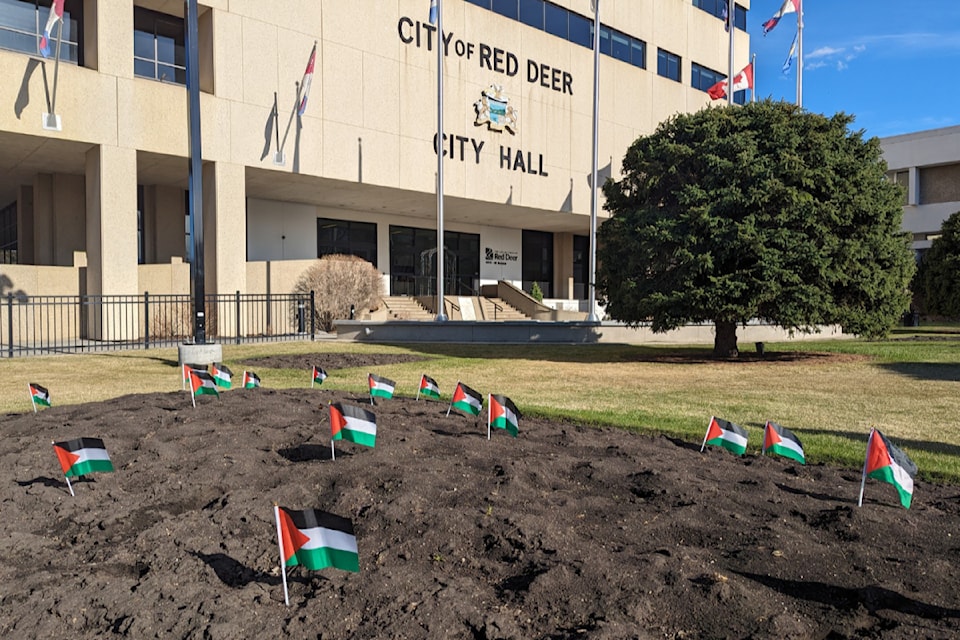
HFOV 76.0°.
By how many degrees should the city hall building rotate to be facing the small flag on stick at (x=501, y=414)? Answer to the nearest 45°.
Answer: approximately 45° to its right

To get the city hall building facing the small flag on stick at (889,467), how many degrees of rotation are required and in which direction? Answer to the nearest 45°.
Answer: approximately 45° to its right

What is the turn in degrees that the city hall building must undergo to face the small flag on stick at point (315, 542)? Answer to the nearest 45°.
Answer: approximately 45° to its right

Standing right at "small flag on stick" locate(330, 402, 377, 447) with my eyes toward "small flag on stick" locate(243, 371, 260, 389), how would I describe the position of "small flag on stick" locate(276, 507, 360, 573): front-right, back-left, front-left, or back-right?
back-left

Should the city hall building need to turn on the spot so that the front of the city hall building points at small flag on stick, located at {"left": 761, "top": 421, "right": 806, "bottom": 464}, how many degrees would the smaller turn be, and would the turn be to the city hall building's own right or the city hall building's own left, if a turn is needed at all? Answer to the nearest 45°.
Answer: approximately 45° to the city hall building's own right

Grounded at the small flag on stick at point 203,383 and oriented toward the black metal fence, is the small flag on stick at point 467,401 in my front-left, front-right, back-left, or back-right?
back-right

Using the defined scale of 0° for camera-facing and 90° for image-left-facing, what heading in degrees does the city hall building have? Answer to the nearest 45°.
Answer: approximately 315°

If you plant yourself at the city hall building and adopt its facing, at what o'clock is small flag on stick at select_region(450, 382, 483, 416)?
The small flag on stick is roughly at 1 o'clock from the city hall building.

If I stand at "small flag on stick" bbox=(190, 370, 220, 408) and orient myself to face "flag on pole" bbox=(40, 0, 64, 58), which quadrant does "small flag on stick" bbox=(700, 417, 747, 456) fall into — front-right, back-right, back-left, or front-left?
back-right
